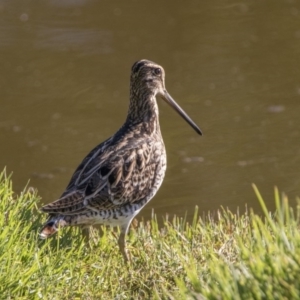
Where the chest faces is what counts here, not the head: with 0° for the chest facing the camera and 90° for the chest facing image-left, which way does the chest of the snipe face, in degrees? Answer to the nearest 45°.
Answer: approximately 270°
